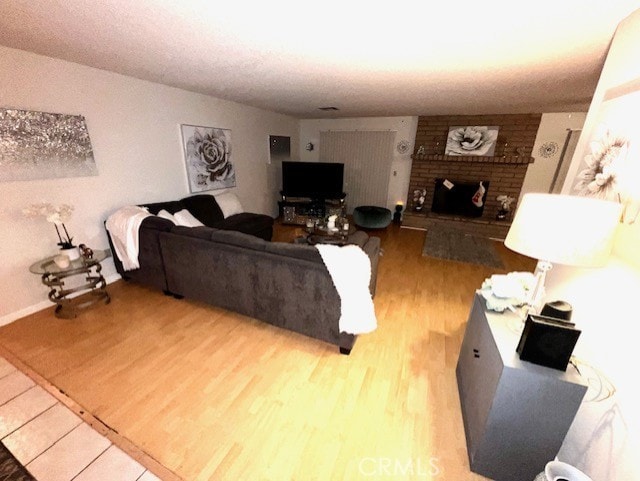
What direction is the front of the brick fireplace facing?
toward the camera

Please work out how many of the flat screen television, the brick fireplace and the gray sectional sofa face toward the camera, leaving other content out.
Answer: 2

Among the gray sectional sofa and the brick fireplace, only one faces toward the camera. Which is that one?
the brick fireplace

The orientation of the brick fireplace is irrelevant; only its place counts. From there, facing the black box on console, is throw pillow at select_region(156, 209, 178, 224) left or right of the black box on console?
right

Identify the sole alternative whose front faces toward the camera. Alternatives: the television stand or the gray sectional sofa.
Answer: the television stand

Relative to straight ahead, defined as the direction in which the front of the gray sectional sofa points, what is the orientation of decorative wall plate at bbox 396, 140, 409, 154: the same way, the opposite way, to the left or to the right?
the opposite way

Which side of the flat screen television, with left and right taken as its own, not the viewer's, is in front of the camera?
front

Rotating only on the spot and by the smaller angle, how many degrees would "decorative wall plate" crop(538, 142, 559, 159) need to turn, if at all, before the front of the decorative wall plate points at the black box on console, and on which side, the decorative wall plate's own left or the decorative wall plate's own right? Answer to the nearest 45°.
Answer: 0° — it already faces it

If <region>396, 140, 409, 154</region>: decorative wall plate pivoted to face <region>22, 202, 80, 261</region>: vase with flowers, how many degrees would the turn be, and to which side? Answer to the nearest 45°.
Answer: approximately 45° to its right

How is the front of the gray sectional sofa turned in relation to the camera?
facing away from the viewer and to the right of the viewer

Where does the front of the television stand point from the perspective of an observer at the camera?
facing the viewer

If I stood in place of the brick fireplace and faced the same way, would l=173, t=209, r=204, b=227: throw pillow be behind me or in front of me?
in front

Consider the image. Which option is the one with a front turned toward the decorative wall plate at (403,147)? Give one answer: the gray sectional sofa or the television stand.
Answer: the gray sectional sofa

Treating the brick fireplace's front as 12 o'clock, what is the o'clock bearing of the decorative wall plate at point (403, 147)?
The decorative wall plate is roughly at 3 o'clock from the brick fireplace.

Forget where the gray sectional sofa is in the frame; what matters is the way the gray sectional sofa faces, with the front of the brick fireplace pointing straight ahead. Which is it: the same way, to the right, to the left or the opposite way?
the opposite way

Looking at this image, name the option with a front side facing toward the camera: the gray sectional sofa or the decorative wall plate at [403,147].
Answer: the decorative wall plate

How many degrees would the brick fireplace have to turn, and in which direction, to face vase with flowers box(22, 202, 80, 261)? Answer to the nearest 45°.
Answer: approximately 45° to its right
